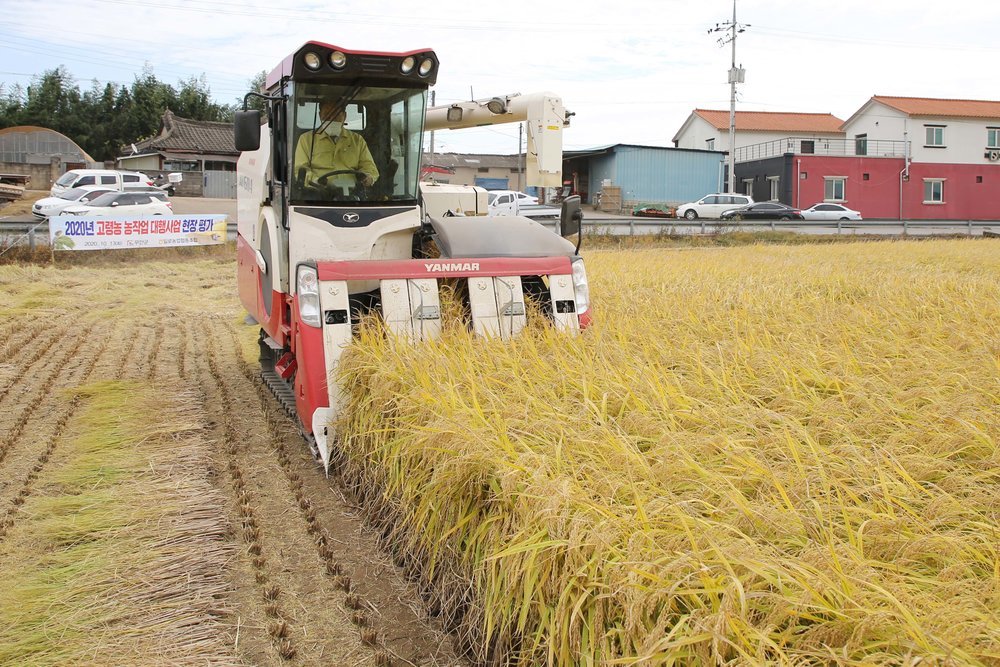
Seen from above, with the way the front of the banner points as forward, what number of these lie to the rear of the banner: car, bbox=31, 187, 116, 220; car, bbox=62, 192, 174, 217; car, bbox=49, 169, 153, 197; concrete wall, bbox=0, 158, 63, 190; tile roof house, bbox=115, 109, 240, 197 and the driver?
5

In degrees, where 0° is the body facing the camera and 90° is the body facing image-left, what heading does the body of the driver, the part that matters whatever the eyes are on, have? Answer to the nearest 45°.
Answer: approximately 0°

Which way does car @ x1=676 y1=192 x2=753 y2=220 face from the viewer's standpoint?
to the viewer's left

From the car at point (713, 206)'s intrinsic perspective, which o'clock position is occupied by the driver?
The driver is roughly at 9 o'clock from the car.

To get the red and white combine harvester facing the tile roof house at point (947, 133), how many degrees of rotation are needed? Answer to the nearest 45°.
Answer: approximately 135° to its left

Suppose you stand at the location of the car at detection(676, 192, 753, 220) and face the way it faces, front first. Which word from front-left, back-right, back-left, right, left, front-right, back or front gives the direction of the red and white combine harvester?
left

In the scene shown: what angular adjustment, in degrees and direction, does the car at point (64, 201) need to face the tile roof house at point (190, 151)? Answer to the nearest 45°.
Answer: approximately 135° to its right

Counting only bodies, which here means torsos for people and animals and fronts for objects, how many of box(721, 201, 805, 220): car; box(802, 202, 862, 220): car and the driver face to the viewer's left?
2

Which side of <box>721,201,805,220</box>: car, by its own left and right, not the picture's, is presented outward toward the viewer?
left

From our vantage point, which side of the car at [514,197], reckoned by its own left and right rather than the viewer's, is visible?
left

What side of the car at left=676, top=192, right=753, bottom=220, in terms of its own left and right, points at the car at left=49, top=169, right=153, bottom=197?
front
